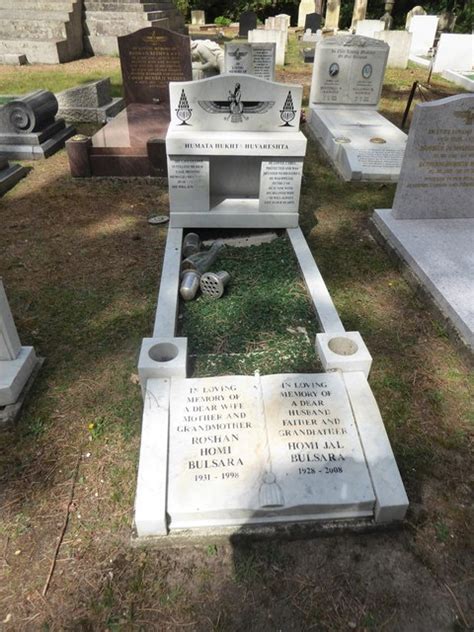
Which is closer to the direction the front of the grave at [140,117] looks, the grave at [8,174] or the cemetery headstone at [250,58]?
the grave

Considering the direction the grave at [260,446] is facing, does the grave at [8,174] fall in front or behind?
behind

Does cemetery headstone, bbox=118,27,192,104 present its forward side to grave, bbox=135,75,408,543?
yes

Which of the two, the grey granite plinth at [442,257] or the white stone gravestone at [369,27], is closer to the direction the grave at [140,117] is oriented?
the grey granite plinth

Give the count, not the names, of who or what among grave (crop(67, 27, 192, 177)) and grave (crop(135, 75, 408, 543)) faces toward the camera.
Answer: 2

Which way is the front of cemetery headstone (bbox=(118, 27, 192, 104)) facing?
toward the camera

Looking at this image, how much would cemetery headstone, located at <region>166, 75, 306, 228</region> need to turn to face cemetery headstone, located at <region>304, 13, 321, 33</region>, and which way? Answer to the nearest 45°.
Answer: approximately 180°

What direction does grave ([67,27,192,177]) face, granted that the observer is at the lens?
facing the viewer

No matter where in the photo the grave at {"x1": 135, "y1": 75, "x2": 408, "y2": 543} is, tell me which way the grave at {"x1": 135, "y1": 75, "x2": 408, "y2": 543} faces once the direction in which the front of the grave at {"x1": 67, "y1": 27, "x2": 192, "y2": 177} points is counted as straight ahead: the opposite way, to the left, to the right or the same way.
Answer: the same way

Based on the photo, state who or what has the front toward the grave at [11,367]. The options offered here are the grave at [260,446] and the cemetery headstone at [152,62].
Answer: the cemetery headstone

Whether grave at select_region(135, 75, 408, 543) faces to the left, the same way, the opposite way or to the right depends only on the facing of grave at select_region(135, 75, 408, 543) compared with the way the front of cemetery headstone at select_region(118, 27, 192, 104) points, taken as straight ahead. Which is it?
the same way

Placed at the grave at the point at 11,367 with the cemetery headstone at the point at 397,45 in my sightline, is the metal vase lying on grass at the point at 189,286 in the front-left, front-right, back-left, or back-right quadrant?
front-right

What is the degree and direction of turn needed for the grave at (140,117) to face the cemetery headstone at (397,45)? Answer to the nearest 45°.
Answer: approximately 135° to its left

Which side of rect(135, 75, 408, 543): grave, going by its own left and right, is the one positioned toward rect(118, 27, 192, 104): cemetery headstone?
back

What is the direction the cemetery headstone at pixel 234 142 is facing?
toward the camera

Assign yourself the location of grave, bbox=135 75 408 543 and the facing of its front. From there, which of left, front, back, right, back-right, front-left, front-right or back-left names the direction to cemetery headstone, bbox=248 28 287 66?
back

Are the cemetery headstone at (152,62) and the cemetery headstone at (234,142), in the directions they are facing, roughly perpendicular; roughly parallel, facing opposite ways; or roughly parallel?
roughly parallel
